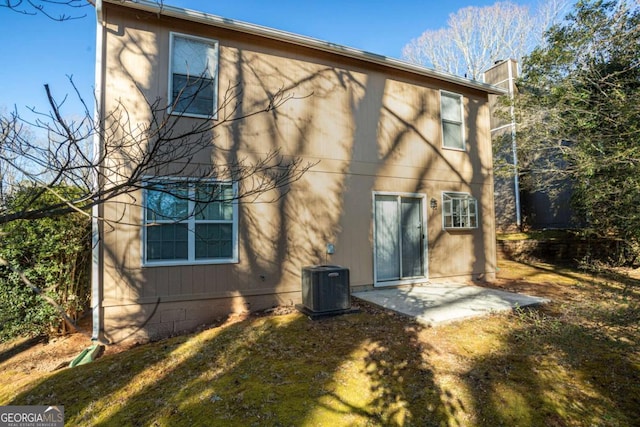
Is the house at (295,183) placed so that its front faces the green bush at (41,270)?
no

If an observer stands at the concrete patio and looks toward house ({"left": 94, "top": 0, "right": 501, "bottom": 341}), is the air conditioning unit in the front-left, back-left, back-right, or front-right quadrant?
front-left

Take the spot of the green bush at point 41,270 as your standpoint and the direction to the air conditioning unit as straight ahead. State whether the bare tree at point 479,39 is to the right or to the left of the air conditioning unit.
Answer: left

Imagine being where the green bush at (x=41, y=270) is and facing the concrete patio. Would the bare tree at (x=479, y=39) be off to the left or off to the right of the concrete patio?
left

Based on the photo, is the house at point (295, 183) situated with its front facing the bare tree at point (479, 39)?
no
